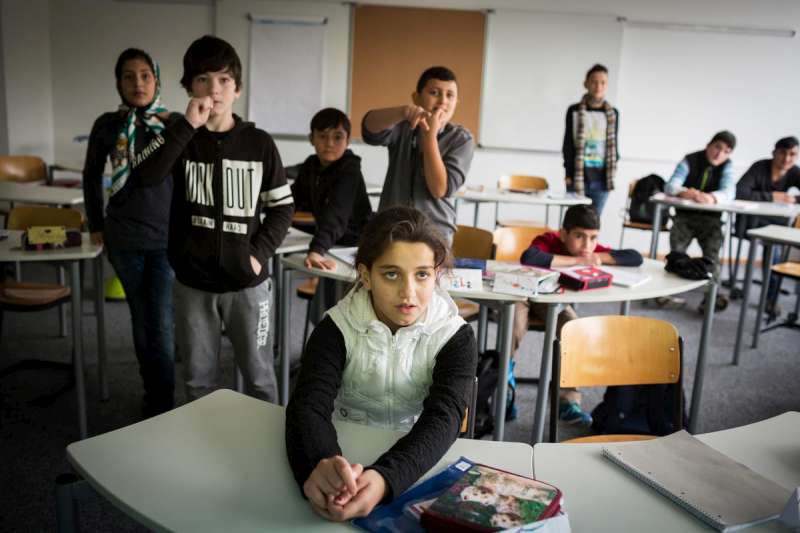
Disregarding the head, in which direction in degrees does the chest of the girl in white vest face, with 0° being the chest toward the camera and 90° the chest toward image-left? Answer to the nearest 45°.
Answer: approximately 0°

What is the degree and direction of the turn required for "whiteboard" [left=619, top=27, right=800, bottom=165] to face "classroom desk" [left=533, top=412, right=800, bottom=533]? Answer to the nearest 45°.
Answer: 0° — it already faces it

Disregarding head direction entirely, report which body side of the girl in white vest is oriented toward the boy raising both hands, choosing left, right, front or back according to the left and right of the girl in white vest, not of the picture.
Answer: back
